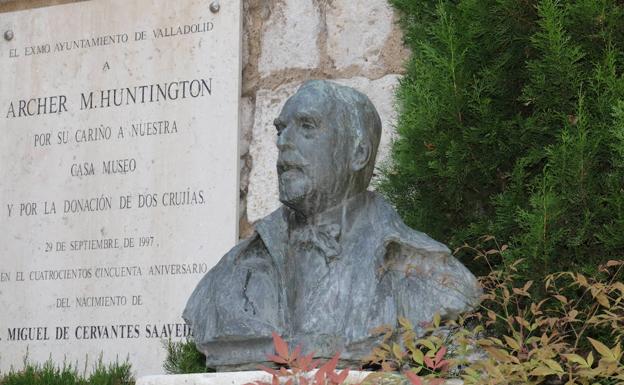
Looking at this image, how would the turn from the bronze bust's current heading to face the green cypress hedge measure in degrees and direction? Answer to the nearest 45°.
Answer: approximately 180°

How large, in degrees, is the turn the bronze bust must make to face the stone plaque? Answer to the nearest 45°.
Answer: approximately 90° to its right

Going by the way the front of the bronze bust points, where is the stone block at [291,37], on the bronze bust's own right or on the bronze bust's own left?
on the bronze bust's own right

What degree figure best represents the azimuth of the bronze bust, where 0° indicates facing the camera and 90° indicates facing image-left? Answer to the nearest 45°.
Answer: approximately 45°

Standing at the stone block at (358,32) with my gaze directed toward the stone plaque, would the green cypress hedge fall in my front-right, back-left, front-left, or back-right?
back-left

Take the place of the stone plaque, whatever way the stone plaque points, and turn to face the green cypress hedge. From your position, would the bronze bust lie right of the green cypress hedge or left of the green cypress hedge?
right

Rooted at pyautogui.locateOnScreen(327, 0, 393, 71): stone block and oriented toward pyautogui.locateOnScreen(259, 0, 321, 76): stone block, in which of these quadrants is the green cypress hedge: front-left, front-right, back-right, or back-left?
back-left
